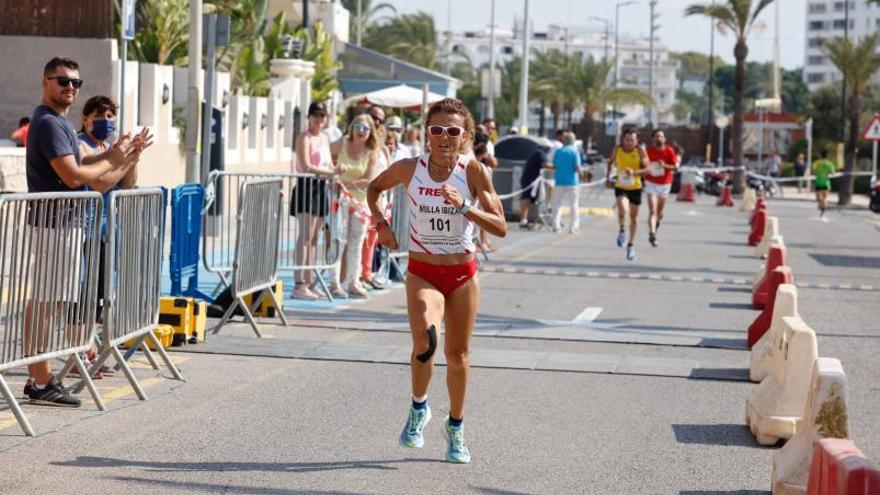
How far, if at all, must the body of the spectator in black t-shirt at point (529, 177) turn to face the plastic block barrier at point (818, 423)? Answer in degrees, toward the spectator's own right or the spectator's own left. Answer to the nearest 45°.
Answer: approximately 90° to the spectator's own right

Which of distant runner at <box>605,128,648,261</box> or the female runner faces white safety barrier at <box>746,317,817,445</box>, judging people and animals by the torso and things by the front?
the distant runner

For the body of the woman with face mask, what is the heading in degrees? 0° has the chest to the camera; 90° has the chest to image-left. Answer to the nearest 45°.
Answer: approximately 315°

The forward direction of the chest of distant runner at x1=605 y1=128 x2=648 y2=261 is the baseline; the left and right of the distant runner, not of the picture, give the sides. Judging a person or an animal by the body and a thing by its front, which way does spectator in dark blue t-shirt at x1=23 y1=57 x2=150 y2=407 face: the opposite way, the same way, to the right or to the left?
to the left

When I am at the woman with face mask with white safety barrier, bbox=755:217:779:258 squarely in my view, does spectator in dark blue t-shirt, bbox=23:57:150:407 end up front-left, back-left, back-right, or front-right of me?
back-right

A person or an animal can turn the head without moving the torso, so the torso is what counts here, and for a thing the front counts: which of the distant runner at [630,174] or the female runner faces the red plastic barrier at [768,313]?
the distant runner

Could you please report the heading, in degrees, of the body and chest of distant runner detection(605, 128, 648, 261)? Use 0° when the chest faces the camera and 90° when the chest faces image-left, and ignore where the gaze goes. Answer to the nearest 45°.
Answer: approximately 0°

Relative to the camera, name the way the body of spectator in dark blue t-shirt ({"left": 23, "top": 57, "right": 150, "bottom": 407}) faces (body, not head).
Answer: to the viewer's right
